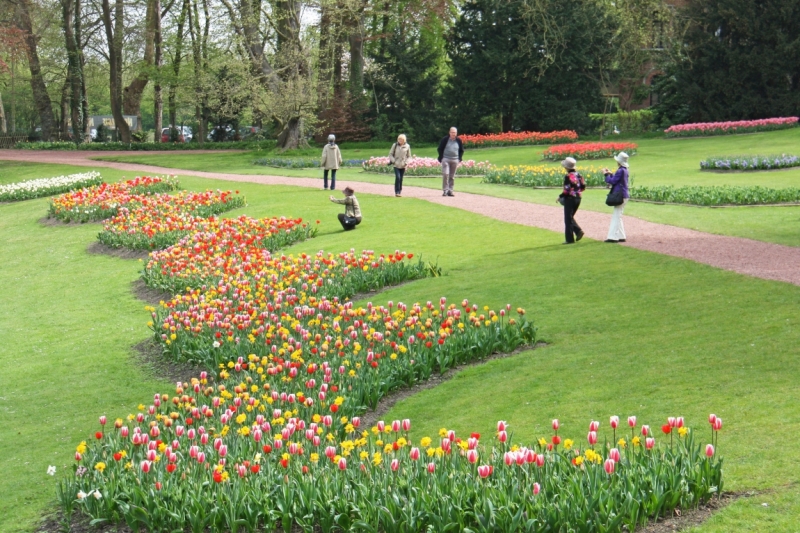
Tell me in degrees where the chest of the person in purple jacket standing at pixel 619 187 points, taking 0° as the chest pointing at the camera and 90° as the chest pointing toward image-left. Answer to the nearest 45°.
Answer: approximately 90°

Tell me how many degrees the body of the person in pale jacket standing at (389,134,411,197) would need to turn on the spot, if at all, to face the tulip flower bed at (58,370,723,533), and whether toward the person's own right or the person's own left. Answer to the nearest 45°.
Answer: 0° — they already face it

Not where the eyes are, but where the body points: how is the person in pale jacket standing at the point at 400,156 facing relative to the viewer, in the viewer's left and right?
facing the viewer

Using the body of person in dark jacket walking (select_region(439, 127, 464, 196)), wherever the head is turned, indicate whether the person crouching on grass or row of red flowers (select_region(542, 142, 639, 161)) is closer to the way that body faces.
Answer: the person crouching on grass

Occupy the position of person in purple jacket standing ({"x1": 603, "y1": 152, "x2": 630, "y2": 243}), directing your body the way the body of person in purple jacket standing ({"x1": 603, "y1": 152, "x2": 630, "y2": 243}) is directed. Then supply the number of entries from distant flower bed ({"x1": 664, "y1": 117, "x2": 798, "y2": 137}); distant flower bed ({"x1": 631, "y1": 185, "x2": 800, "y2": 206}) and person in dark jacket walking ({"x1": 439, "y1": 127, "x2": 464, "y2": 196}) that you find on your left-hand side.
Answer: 0

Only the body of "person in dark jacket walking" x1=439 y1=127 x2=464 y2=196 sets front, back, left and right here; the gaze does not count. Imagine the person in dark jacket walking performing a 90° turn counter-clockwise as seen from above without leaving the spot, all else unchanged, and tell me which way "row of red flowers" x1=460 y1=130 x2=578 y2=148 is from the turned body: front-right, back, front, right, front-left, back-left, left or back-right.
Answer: left

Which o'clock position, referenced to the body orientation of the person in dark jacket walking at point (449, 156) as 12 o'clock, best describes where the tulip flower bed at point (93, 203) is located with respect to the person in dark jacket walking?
The tulip flower bed is roughly at 3 o'clock from the person in dark jacket walking.

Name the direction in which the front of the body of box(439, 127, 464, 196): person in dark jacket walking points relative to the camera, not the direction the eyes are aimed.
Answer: toward the camera

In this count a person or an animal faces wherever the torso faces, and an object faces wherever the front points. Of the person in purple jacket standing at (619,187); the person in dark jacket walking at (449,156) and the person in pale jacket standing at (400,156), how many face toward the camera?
2

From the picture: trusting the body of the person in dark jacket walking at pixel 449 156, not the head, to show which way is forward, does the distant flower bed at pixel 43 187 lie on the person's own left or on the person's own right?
on the person's own right

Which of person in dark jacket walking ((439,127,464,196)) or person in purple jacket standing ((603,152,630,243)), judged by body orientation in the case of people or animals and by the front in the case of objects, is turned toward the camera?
person in dark jacket walking ((439,127,464,196))

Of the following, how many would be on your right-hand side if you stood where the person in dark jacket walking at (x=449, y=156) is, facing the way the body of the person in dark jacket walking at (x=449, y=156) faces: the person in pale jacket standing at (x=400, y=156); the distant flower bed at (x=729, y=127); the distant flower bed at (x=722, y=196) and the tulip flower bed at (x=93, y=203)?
2

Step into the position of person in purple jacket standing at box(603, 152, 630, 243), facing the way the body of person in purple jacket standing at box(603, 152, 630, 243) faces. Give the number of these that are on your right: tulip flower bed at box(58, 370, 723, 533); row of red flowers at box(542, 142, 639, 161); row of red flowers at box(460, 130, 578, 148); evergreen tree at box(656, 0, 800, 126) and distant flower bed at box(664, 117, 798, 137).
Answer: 4

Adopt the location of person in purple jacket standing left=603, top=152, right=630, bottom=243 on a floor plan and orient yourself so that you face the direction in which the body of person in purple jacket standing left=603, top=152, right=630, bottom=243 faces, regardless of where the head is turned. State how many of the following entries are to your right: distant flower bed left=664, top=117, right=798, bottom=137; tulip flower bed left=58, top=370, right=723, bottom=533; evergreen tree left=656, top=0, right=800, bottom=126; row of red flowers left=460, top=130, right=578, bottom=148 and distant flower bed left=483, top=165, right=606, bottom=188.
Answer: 4
